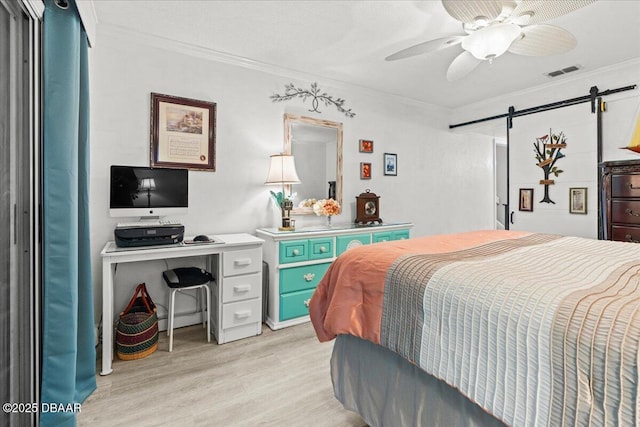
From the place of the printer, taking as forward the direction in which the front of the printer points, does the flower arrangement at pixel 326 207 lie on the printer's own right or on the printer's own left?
on the printer's own left

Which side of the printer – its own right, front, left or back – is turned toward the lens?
front

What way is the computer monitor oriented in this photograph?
toward the camera

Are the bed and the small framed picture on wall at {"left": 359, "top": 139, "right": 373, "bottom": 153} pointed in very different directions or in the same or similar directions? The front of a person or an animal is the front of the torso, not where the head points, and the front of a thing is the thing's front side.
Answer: very different directions

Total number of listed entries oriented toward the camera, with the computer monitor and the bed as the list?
1

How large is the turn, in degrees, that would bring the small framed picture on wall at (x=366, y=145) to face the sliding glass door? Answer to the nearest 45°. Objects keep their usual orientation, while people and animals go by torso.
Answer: approximately 90° to its right

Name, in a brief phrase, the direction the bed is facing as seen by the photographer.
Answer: facing away from the viewer and to the left of the viewer

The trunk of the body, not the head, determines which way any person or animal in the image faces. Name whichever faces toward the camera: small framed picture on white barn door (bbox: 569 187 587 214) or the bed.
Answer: the small framed picture on white barn door

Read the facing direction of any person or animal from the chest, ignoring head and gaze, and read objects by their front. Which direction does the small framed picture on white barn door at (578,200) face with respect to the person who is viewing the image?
facing the viewer

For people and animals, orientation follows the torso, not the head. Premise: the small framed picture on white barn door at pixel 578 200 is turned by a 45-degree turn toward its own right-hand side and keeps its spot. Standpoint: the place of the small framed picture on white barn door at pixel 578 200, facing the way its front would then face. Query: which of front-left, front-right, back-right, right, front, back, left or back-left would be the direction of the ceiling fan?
front-left

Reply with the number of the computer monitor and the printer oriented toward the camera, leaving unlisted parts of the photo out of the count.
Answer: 2

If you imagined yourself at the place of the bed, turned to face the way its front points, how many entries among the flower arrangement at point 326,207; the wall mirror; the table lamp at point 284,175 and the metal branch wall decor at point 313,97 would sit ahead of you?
4

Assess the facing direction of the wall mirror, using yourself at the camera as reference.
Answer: facing the viewer and to the right of the viewer
